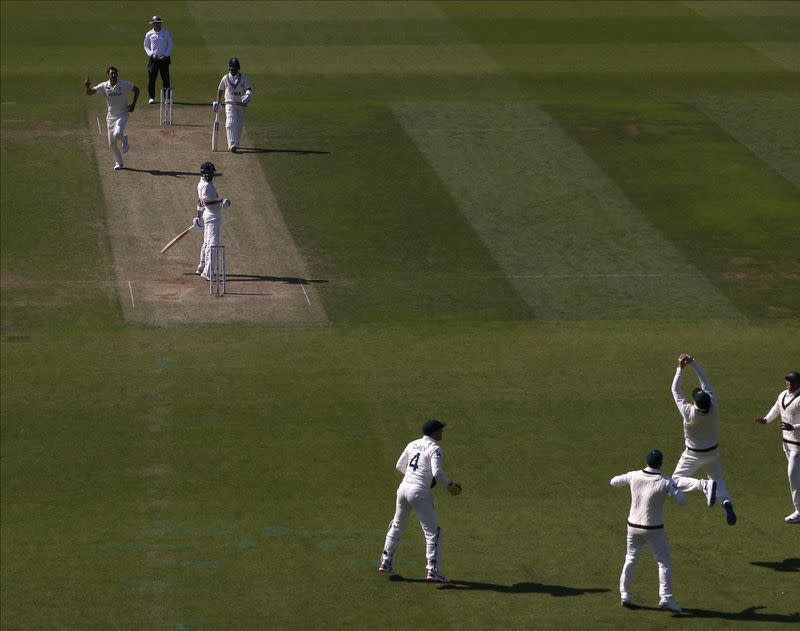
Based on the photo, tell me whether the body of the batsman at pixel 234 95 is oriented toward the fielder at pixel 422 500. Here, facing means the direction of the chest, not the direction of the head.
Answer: yes

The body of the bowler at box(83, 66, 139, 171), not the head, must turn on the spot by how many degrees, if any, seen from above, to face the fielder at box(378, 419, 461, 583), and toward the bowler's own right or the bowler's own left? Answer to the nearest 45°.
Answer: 0° — they already face them

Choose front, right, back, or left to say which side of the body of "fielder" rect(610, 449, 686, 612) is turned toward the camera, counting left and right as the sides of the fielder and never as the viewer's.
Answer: back

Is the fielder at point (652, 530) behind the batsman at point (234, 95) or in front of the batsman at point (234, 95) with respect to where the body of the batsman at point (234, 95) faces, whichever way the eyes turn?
in front

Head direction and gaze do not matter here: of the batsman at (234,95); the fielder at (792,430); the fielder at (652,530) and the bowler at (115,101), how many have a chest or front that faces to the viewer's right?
0

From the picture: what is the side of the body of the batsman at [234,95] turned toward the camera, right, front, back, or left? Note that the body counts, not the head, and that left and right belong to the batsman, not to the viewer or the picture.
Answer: front

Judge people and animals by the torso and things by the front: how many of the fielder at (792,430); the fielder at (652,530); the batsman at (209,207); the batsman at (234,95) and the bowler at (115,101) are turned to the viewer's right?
1

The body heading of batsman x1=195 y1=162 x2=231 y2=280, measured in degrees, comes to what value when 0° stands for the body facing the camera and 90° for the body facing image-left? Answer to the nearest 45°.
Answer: approximately 270°

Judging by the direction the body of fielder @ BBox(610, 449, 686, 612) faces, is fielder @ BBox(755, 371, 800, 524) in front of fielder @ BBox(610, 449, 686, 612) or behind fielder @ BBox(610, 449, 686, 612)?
in front

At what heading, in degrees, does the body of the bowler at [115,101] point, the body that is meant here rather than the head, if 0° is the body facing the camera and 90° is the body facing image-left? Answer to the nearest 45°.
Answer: approximately 0°

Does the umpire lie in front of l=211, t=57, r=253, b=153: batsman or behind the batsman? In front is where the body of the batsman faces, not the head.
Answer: behind

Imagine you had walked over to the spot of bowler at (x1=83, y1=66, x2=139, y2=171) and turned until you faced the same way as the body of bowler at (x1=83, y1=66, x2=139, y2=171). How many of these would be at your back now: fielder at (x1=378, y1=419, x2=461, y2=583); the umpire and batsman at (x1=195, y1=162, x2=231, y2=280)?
1

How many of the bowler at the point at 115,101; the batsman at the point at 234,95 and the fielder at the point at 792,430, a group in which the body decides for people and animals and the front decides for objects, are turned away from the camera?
0

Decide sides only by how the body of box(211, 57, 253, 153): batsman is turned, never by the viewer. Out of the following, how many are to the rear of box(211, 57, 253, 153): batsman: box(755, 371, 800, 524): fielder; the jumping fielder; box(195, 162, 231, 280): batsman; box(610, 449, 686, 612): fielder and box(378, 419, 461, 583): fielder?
0

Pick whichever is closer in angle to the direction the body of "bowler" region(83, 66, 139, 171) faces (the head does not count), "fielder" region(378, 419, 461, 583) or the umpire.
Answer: the fielder

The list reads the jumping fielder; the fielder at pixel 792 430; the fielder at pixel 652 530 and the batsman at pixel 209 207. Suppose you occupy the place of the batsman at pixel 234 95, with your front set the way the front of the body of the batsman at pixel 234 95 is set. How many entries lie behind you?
0

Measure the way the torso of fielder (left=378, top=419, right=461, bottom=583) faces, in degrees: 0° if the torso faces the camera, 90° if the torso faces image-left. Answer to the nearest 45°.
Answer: approximately 225°

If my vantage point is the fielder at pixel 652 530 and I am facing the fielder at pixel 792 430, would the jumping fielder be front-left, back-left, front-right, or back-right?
front-left

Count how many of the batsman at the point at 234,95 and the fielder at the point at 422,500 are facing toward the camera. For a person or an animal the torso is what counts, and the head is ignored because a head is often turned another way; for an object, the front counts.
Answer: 1
